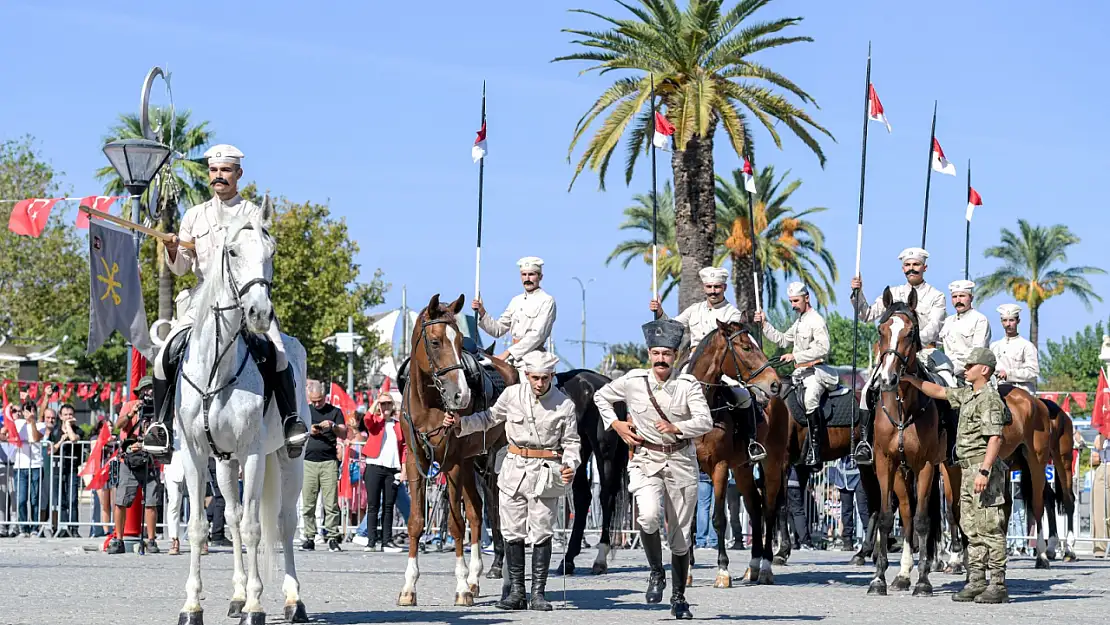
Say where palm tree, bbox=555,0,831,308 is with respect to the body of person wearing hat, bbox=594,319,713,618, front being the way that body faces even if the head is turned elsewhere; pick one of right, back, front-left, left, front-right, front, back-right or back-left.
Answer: back

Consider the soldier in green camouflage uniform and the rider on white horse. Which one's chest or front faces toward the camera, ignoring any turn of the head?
the rider on white horse

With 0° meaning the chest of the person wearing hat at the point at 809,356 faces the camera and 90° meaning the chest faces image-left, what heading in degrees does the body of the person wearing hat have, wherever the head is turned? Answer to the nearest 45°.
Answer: approximately 45°

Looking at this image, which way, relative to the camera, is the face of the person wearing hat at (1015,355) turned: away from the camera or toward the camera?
toward the camera

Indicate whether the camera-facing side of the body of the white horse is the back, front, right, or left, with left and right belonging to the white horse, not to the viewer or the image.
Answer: front

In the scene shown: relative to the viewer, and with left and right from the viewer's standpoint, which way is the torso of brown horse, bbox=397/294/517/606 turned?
facing the viewer and to the left of the viewer

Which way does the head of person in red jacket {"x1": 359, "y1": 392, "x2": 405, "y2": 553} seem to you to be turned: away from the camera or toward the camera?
toward the camera

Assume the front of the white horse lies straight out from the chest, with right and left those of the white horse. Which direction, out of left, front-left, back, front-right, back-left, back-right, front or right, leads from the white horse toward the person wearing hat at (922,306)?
back-left

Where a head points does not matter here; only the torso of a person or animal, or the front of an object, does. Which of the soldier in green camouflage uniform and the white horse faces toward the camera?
the white horse

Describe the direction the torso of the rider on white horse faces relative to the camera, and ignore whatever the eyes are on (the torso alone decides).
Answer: toward the camera

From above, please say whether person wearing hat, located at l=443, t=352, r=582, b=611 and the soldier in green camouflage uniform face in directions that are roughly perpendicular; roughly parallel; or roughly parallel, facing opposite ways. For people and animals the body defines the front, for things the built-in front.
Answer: roughly perpendicular

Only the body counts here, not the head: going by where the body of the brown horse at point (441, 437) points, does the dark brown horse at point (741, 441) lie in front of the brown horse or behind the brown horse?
behind

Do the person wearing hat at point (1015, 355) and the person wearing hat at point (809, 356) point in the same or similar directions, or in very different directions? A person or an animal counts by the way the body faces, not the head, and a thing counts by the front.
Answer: same or similar directions

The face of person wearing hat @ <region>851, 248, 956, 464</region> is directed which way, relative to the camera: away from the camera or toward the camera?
toward the camera

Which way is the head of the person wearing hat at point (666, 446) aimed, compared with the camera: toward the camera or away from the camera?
toward the camera
